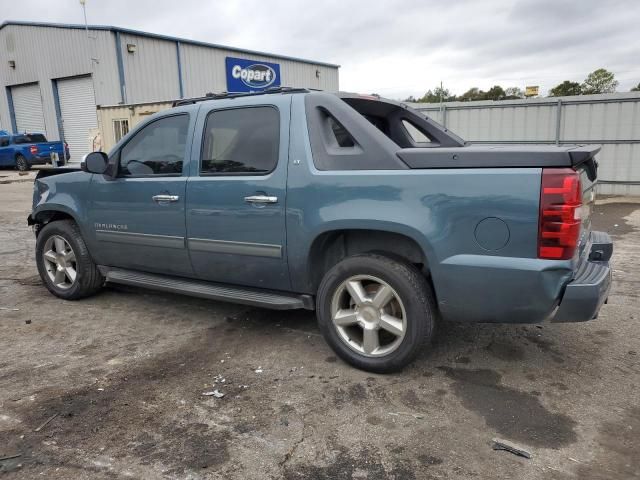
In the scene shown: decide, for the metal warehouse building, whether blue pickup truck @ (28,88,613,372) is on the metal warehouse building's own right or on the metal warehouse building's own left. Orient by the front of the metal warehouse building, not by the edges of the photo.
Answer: on the metal warehouse building's own left

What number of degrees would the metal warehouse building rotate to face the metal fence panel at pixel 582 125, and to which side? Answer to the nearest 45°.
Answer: approximately 90° to its left

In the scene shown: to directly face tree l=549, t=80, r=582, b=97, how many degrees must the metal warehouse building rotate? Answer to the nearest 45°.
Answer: approximately 135° to its left

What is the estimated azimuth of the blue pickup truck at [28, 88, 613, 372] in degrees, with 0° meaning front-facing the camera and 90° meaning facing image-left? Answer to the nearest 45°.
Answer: approximately 135°

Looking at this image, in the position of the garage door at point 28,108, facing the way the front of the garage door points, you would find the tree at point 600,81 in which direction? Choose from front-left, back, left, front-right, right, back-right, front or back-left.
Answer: back-left

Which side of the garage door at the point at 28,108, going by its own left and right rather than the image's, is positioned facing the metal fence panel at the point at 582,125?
left
